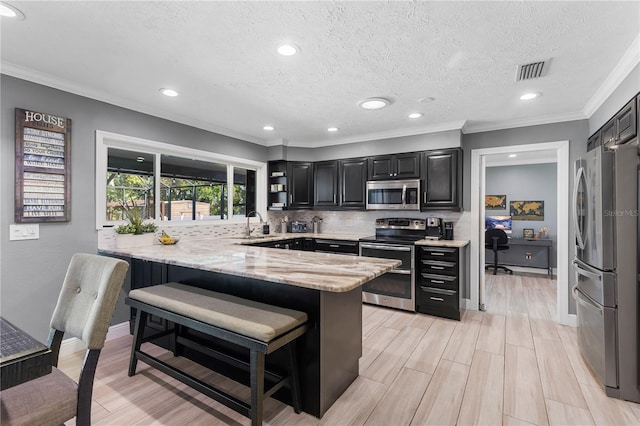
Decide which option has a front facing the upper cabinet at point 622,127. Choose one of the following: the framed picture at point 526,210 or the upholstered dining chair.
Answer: the framed picture

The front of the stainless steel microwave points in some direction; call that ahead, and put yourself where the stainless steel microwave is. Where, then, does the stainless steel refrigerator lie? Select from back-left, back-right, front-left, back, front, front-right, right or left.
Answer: front-left

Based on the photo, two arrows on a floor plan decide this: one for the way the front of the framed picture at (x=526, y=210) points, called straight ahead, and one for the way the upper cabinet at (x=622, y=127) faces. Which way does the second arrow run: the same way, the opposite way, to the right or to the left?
to the right

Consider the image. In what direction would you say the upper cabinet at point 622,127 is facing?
to the viewer's left

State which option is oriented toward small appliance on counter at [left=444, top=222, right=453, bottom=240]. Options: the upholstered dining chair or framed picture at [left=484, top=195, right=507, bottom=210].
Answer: the framed picture

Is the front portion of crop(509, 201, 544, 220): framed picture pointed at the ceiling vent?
yes
